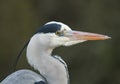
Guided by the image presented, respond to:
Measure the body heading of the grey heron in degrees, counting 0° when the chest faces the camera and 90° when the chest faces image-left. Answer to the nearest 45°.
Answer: approximately 270°
